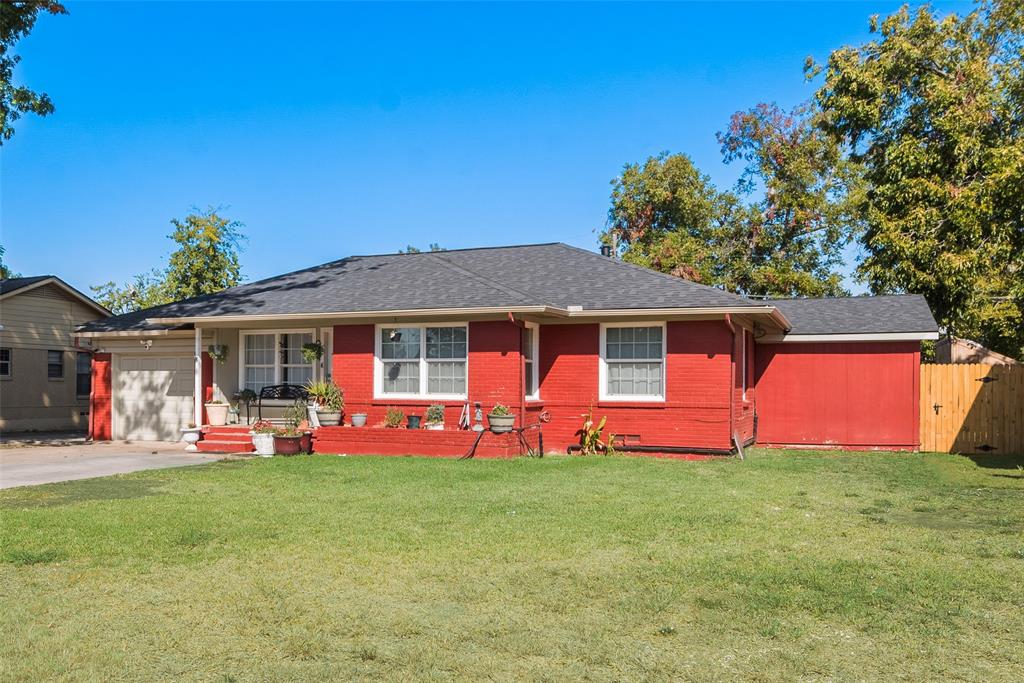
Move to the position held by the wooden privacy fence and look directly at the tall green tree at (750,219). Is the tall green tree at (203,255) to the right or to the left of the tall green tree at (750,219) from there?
left

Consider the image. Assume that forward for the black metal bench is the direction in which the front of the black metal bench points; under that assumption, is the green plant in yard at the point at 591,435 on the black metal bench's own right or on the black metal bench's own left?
on the black metal bench's own left

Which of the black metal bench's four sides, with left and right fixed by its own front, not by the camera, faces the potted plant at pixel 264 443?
front

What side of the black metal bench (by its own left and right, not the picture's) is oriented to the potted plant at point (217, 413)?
right

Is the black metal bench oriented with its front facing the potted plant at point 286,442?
yes

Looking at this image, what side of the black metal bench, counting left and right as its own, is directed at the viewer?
front

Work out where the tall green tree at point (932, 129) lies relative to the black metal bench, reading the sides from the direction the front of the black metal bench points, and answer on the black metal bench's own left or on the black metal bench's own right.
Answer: on the black metal bench's own left

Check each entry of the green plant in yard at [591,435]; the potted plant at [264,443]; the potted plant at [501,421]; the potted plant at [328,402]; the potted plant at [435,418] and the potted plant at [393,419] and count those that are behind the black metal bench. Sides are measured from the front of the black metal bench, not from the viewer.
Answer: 0

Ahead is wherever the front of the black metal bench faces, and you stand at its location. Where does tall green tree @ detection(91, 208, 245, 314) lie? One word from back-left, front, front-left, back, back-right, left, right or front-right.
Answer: back

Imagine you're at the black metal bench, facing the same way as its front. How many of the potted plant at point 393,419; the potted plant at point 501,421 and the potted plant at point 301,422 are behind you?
0

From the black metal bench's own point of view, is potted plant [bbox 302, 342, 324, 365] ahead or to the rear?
ahead
